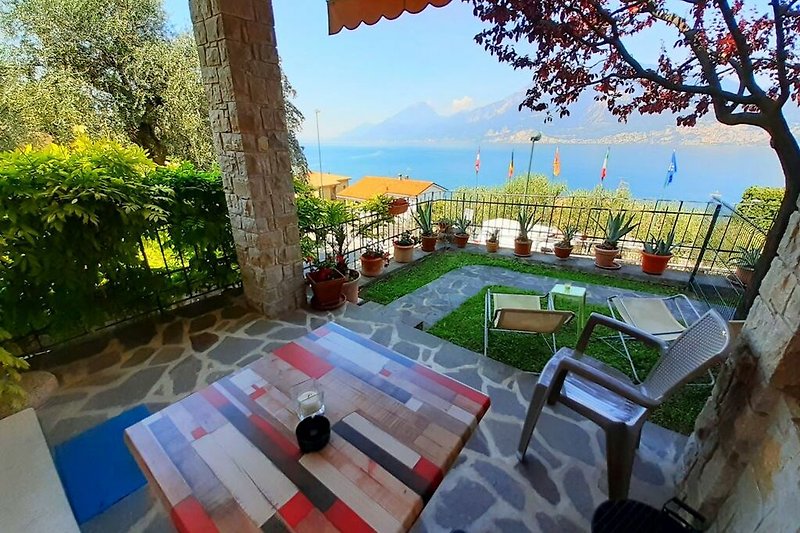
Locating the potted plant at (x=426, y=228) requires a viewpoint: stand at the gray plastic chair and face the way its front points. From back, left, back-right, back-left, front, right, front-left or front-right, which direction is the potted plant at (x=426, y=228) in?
front-right

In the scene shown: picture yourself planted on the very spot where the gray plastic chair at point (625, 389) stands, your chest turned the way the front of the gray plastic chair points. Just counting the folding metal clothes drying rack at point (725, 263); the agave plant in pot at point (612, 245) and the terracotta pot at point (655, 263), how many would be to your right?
3

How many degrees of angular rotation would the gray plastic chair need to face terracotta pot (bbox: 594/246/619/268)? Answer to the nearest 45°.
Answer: approximately 90° to its right

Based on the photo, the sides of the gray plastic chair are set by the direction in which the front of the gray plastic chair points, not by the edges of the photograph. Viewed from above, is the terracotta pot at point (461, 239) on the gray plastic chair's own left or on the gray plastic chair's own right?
on the gray plastic chair's own right

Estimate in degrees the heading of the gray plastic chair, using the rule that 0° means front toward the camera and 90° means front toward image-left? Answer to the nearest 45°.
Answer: approximately 90°

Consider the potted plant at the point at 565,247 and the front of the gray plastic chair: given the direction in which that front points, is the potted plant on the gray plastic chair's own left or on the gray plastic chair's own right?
on the gray plastic chair's own right

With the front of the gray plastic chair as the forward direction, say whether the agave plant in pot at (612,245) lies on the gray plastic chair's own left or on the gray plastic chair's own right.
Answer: on the gray plastic chair's own right

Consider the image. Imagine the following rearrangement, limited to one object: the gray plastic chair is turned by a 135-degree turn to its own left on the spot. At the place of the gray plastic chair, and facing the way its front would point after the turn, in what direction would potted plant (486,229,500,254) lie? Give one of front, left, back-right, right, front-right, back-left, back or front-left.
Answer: back

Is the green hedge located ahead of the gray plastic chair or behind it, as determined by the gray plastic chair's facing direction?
ahead

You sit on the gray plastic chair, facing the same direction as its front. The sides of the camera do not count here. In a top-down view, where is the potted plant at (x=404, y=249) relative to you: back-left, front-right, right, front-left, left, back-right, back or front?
front-right

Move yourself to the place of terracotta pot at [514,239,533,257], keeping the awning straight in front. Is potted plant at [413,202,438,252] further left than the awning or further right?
right

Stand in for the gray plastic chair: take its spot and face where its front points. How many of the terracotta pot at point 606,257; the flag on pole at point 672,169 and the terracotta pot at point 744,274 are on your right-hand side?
3

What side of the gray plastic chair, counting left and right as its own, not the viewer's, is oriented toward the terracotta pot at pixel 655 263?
right

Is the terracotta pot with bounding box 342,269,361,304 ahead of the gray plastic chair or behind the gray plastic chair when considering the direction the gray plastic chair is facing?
ahead
